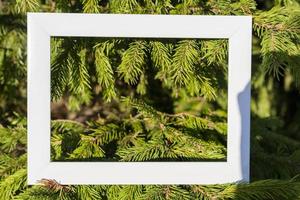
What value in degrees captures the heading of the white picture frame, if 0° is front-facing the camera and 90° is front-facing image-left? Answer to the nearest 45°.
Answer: approximately 0°
